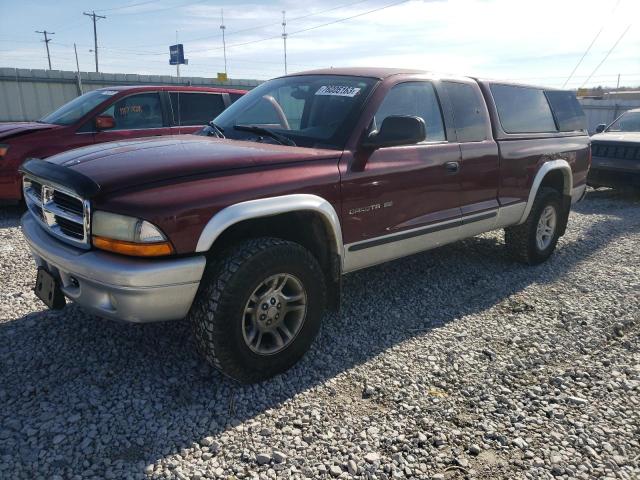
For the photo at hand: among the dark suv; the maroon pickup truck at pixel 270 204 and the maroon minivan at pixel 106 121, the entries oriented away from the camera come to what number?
0

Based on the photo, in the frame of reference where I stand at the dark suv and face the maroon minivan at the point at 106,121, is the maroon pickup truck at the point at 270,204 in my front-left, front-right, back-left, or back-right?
front-left

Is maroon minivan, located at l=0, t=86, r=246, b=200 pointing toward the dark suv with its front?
no

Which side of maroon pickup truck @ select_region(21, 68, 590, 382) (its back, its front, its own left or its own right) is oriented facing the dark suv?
back

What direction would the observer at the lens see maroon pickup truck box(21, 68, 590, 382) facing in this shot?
facing the viewer and to the left of the viewer

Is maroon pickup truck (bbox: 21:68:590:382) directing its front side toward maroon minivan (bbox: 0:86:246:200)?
no

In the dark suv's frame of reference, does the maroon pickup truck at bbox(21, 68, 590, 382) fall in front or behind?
in front

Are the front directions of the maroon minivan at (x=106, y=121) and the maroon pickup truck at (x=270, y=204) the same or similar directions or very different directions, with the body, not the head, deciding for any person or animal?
same or similar directions

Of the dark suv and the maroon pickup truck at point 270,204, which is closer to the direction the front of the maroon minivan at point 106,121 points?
the maroon pickup truck

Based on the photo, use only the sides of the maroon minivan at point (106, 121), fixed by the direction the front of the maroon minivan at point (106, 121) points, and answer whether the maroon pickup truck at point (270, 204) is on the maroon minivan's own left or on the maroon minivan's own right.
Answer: on the maroon minivan's own left
